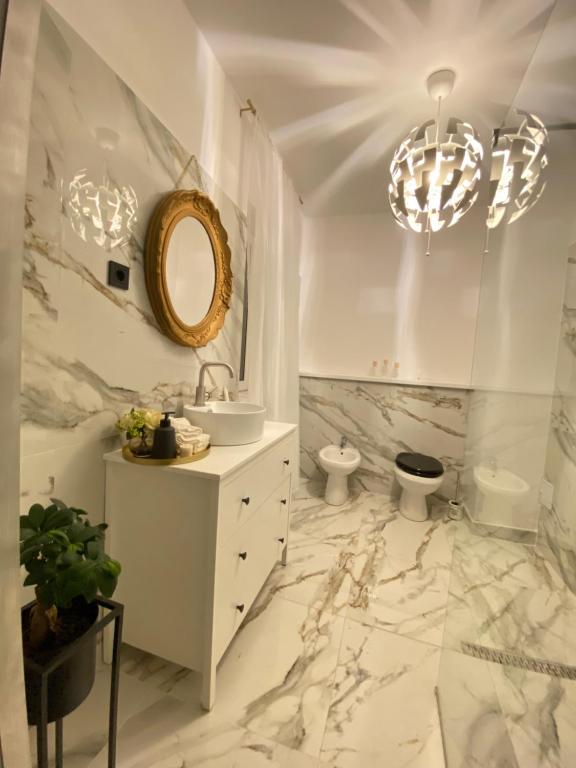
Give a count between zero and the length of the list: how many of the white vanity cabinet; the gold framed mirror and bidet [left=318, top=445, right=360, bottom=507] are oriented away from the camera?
0

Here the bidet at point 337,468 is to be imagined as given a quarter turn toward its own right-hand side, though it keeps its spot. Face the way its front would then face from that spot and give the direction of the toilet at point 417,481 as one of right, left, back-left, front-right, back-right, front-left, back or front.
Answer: back

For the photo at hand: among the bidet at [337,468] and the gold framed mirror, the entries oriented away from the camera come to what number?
0

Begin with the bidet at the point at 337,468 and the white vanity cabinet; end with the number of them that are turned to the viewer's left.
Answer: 0

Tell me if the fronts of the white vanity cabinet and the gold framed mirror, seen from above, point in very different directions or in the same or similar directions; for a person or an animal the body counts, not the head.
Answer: same or similar directions

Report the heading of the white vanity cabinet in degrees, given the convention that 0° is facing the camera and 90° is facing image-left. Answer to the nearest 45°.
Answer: approximately 315°

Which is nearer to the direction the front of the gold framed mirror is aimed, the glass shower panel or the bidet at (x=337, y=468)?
the glass shower panel

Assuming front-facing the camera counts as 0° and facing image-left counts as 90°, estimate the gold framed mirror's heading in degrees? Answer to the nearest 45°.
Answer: approximately 315°

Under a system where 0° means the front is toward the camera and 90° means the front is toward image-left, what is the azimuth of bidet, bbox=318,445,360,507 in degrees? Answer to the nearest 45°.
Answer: approximately 0°

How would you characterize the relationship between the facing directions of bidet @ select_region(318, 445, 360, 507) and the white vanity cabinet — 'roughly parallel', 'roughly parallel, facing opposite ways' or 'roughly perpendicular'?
roughly perpendicular

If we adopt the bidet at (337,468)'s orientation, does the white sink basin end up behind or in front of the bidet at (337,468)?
in front
